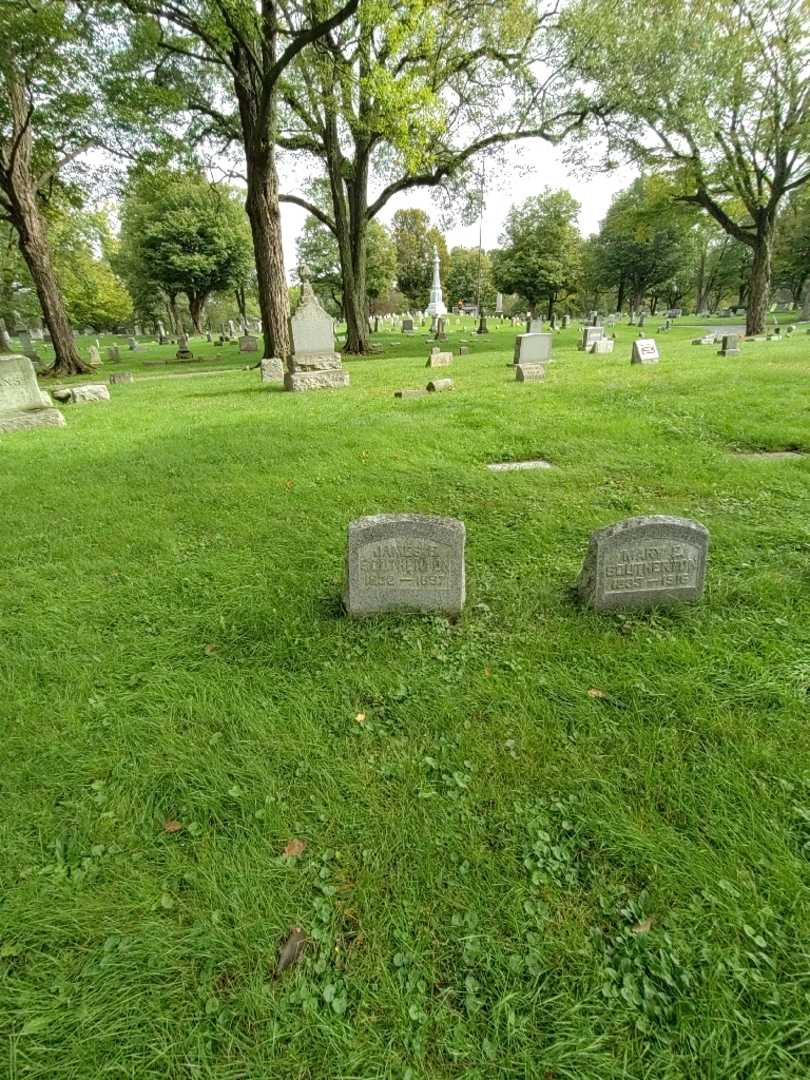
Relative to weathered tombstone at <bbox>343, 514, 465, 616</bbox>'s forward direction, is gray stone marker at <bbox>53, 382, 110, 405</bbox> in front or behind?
behind

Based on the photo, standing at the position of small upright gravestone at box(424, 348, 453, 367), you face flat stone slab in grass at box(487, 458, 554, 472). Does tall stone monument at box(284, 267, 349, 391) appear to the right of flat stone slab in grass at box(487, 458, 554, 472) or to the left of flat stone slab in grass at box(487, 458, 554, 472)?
right

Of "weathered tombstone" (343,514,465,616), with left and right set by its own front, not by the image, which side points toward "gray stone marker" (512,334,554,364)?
back

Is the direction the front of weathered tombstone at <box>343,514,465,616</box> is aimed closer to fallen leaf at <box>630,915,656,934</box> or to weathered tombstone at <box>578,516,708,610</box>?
the fallen leaf

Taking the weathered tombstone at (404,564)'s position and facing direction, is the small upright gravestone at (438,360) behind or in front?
behind

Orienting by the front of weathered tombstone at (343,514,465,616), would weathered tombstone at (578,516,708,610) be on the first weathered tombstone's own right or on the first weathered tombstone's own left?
on the first weathered tombstone's own left

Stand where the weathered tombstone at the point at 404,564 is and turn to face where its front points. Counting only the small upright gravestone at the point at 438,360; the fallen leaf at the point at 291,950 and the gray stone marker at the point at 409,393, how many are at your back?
2

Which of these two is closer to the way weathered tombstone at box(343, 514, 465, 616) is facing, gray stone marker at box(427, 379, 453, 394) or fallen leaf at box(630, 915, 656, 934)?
the fallen leaf

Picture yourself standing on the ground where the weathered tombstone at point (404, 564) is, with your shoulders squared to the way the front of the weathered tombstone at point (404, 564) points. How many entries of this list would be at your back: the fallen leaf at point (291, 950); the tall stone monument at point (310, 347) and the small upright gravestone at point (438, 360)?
2

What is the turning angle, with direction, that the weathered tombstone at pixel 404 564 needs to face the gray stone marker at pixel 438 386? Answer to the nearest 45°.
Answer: approximately 180°

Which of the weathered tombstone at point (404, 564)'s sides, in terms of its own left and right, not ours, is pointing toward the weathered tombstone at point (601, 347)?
back

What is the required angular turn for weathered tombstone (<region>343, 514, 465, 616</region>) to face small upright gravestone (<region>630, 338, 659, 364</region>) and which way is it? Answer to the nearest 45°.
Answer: approximately 135° to its left

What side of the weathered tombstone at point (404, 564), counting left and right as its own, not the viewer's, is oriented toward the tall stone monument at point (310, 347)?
back

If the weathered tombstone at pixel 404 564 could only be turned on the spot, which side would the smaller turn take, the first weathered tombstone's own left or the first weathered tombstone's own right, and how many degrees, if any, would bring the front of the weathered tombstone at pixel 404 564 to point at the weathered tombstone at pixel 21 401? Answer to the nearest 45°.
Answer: approximately 135° to the first weathered tombstone's own right

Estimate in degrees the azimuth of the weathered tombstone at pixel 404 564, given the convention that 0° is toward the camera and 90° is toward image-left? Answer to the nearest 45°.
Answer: approximately 0°

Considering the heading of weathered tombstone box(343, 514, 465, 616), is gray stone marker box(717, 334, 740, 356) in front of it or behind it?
behind
